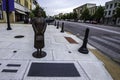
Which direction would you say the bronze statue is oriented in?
toward the camera
